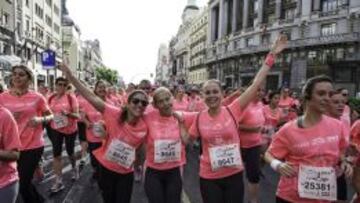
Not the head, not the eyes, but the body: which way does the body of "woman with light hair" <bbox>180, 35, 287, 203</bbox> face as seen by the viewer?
toward the camera

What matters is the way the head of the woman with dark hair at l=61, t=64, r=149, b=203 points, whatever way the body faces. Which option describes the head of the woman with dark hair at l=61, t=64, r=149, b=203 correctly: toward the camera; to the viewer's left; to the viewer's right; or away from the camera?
toward the camera

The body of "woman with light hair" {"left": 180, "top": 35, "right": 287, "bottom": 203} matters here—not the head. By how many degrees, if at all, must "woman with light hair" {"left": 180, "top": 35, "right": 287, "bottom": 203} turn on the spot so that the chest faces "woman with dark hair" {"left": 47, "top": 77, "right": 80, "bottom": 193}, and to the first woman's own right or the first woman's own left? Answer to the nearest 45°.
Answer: approximately 135° to the first woman's own right

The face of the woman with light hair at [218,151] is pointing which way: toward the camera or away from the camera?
toward the camera

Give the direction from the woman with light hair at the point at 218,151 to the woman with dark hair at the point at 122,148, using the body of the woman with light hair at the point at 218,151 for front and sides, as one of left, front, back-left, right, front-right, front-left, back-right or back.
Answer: right
